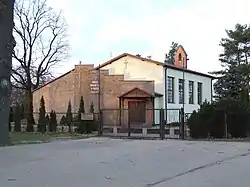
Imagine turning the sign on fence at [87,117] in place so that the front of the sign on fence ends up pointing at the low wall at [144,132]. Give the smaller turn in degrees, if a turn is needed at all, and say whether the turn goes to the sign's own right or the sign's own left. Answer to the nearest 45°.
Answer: approximately 45° to the sign's own left

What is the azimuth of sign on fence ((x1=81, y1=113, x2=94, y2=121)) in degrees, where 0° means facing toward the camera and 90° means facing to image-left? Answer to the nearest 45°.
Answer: approximately 0°

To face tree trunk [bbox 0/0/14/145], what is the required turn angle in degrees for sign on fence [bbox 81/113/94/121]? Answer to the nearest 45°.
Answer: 0° — it already faces it

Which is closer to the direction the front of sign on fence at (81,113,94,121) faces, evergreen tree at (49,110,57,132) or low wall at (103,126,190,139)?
the low wall

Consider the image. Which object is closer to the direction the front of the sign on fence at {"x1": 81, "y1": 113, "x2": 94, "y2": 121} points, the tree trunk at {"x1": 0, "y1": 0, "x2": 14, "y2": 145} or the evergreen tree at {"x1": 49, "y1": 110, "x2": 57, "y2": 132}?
the tree trunk

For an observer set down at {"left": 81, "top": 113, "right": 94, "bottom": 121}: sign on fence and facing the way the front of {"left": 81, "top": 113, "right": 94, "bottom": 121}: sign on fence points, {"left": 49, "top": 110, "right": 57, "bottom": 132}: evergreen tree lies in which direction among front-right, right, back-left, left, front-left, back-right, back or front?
back-right

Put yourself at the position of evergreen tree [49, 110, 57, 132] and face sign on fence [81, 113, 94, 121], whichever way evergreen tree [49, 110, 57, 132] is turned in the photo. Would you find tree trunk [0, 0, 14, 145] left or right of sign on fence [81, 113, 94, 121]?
right
